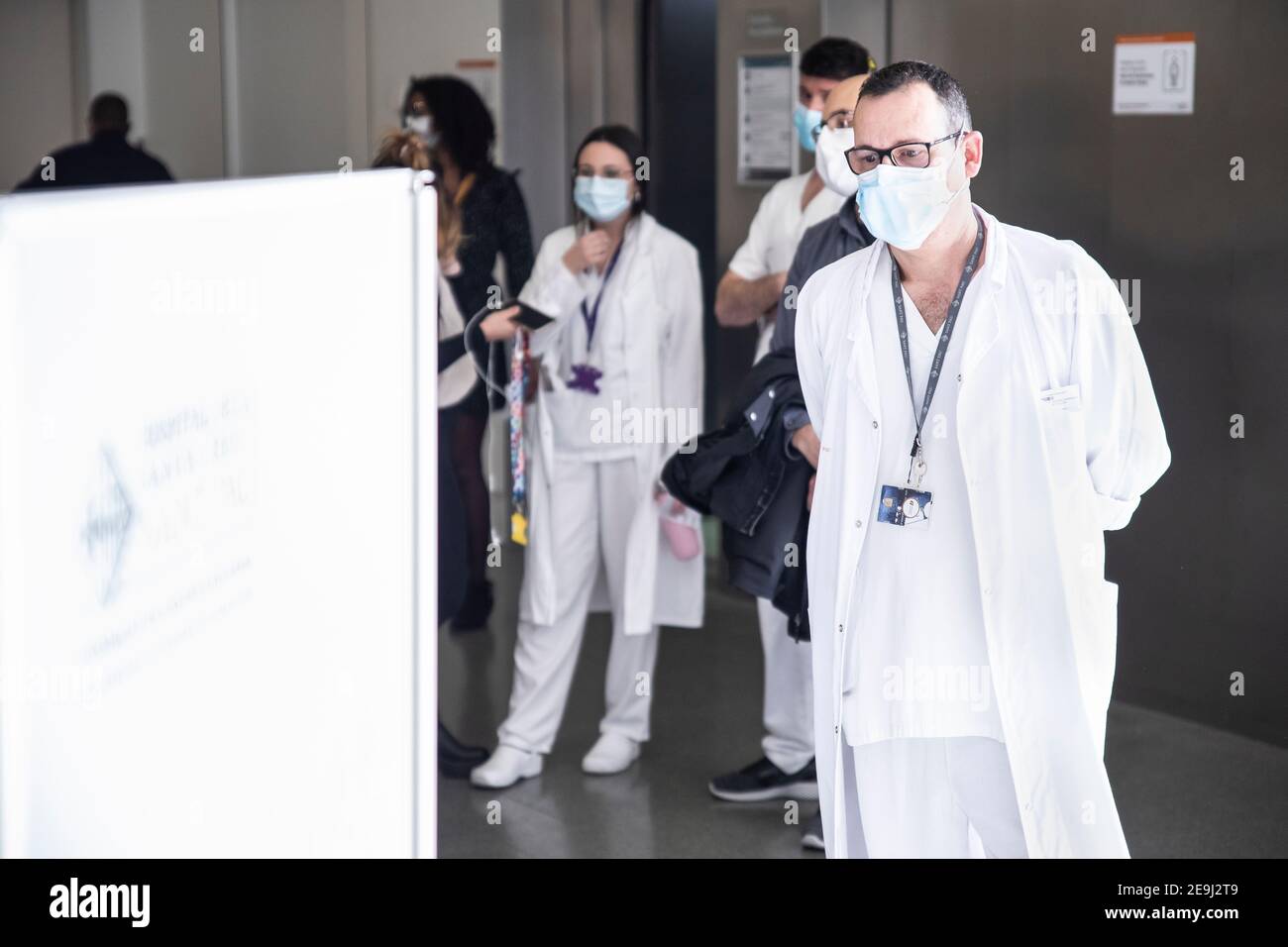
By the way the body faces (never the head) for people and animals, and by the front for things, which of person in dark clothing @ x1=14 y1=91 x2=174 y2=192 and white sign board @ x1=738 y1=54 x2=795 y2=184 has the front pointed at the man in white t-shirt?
the white sign board

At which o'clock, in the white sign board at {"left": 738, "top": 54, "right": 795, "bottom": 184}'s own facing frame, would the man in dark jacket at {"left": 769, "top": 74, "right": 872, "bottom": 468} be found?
The man in dark jacket is roughly at 12 o'clock from the white sign board.

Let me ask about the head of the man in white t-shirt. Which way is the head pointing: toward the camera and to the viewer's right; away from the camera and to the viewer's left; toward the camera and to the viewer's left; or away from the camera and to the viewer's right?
toward the camera and to the viewer's left

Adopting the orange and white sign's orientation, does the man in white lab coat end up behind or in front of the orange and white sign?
in front

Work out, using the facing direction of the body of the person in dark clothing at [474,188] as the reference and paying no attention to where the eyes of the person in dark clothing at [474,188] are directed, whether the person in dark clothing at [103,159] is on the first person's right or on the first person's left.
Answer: on the first person's right

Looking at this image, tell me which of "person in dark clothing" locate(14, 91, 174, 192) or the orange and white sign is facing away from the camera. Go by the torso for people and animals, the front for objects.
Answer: the person in dark clothing

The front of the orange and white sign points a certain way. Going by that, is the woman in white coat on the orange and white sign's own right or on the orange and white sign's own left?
on the orange and white sign's own right

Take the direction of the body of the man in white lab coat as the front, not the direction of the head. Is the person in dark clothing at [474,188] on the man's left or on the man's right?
on the man's right

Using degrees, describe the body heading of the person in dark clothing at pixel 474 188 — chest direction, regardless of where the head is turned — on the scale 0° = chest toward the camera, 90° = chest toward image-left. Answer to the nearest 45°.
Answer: approximately 45°

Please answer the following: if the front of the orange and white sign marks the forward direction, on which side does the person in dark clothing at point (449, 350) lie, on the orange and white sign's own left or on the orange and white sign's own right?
on the orange and white sign's own right

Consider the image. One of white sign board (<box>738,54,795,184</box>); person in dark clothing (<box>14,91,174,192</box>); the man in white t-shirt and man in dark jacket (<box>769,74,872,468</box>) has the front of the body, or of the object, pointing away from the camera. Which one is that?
the person in dark clothing

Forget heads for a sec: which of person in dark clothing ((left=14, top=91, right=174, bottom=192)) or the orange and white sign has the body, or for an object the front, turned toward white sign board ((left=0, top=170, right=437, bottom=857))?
the orange and white sign

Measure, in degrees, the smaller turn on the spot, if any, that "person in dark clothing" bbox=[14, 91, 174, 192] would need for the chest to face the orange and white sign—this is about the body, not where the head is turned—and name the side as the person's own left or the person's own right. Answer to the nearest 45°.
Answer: approximately 135° to the person's own right
